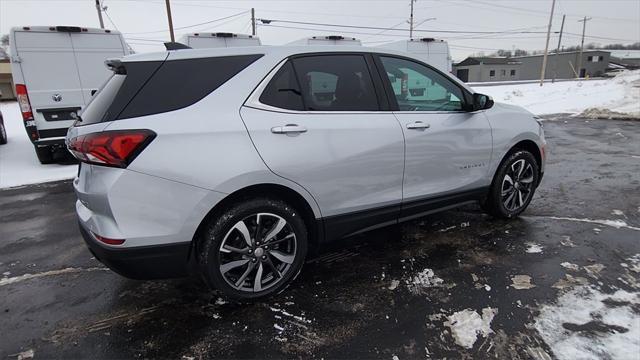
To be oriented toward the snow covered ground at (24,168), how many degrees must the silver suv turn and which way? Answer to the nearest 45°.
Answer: approximately 90° to its left

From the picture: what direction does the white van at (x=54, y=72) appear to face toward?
away from the camera

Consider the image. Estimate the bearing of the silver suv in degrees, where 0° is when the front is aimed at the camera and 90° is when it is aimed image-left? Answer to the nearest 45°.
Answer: approximately 225°

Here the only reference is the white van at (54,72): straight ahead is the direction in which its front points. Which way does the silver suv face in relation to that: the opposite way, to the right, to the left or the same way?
to the right

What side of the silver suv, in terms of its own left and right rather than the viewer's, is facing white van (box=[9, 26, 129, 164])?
left
